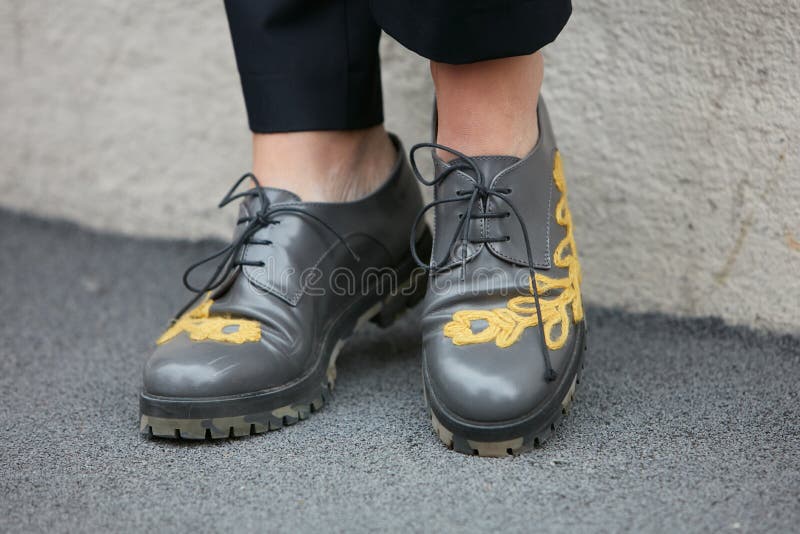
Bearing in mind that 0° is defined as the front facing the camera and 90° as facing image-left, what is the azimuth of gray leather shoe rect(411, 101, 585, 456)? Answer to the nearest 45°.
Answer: approximately 0°

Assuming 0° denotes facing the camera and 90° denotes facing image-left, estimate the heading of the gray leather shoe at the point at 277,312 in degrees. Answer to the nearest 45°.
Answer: approximately 45°

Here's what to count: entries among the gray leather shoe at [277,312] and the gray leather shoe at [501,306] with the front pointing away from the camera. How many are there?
0
